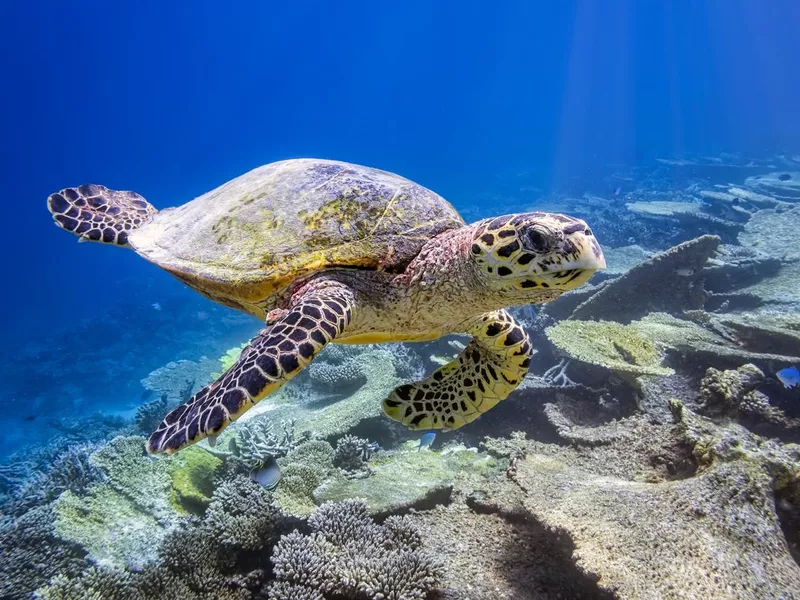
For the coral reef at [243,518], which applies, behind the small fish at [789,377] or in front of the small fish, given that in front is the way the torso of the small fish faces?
in front

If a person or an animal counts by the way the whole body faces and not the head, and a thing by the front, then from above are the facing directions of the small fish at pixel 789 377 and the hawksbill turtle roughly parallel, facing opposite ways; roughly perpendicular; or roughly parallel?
roughly parallel, facing opposite ways

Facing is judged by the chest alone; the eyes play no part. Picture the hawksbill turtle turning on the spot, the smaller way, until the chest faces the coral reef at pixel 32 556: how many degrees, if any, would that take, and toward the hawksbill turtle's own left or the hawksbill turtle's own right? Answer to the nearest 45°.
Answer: approximately 180°

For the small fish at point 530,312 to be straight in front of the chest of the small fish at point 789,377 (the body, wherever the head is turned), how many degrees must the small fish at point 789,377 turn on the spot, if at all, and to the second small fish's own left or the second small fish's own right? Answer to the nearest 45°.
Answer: approximately 45° to the second small fish's own right

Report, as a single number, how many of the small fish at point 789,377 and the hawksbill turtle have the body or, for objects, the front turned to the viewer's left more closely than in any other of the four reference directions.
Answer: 1

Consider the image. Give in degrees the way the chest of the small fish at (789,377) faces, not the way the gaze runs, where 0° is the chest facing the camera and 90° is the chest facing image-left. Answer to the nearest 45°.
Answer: approximately 90°

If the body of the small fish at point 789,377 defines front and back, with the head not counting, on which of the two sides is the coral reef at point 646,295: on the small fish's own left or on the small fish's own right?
on the small fish's own right
